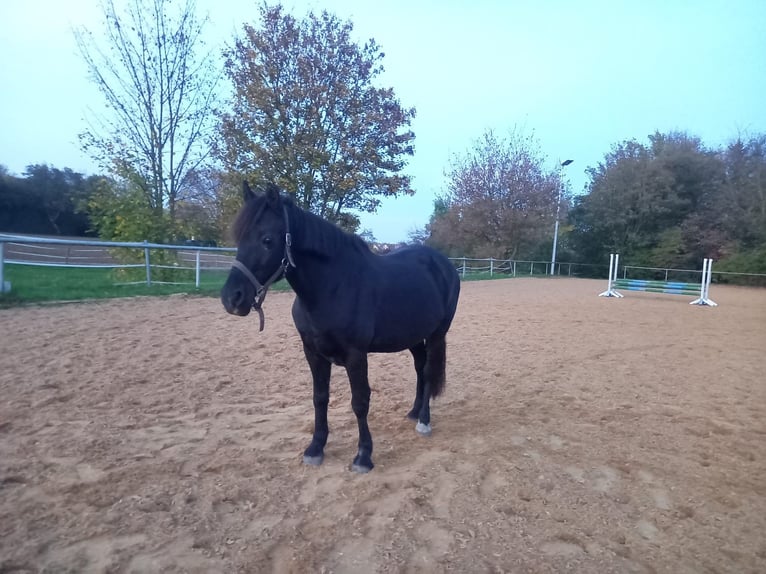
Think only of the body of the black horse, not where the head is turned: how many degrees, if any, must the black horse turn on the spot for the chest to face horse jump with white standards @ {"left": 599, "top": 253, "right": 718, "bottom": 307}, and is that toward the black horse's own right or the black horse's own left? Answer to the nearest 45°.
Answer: approximately 180°

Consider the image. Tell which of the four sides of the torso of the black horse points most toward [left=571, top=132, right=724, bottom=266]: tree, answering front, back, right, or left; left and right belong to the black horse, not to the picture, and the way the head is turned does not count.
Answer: back

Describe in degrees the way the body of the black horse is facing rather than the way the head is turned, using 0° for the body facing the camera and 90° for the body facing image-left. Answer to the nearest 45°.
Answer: approximately 45°

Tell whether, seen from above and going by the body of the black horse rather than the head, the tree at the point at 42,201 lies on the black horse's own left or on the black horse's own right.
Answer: on the black horse's own right

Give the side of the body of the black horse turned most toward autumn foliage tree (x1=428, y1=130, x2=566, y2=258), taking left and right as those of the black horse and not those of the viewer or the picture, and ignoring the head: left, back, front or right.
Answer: back

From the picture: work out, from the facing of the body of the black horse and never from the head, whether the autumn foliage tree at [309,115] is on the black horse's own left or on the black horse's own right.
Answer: on the black horse's own right
